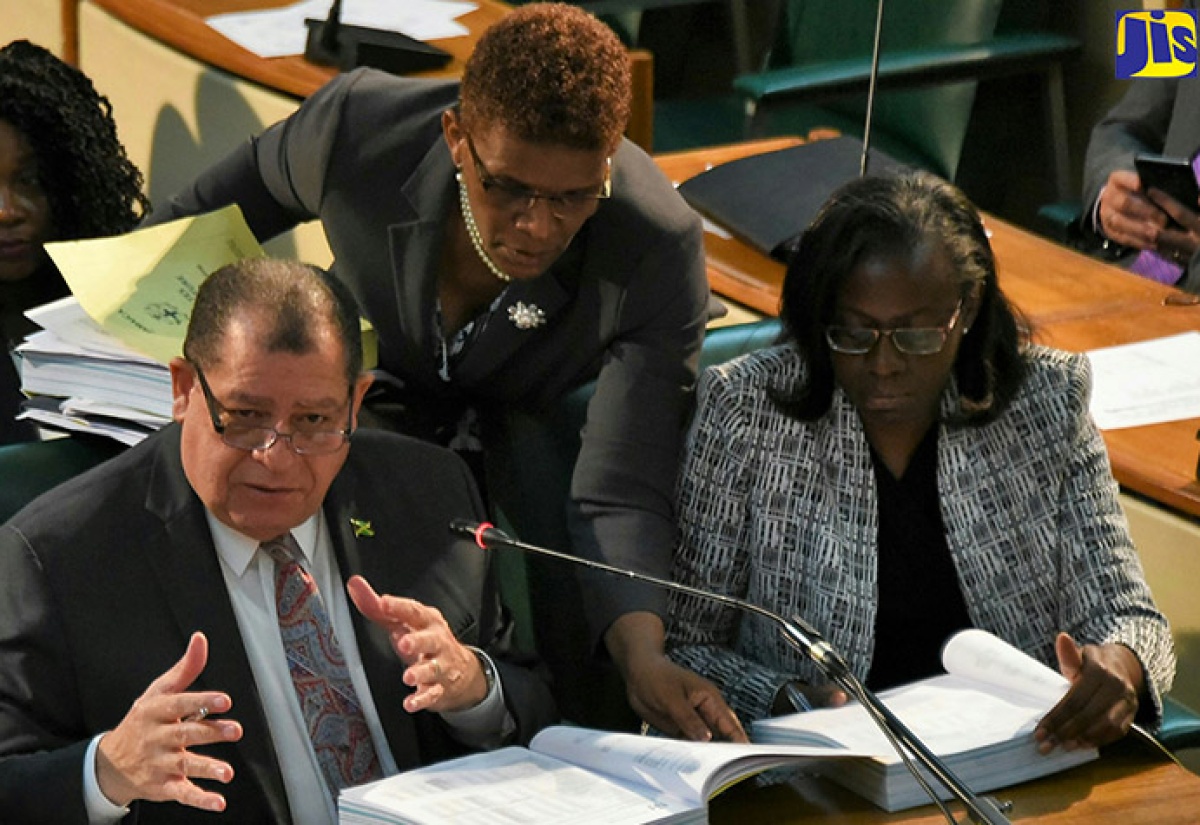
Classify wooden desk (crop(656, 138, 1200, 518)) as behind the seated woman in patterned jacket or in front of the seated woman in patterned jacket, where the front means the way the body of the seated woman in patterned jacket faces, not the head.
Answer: behind

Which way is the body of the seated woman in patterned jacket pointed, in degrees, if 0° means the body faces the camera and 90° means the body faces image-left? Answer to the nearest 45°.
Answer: approximately 0°

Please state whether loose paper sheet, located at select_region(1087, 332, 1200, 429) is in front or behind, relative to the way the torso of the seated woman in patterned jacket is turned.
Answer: behind

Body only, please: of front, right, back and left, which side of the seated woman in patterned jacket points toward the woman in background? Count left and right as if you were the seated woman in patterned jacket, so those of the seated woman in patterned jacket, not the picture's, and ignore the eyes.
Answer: right

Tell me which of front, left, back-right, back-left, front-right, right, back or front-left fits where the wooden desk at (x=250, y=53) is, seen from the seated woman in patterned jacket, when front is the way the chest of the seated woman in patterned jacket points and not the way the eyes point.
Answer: back-right

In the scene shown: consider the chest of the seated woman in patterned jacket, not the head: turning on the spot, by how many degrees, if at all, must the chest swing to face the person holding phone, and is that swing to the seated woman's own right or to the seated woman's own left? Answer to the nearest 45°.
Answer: approximately 180°

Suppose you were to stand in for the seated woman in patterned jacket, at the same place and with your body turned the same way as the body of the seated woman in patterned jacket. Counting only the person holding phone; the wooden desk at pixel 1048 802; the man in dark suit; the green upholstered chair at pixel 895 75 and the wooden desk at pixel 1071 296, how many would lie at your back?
3

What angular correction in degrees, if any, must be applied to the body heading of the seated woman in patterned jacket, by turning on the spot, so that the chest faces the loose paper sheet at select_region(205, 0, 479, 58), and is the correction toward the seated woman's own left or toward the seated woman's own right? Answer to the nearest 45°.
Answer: approximately 135° to the seated woman's own right

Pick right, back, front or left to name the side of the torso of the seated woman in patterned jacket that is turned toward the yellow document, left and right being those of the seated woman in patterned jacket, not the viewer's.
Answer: right
